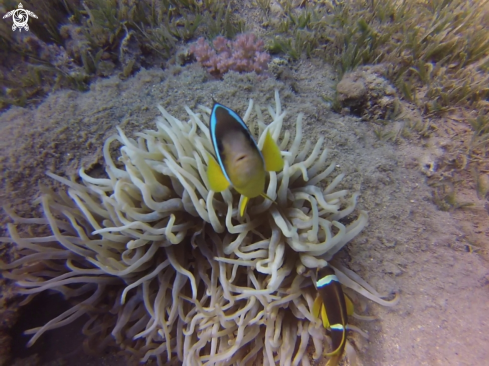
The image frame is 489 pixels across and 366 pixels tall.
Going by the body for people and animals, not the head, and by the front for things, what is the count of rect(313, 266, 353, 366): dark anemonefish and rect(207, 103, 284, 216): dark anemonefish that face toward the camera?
1

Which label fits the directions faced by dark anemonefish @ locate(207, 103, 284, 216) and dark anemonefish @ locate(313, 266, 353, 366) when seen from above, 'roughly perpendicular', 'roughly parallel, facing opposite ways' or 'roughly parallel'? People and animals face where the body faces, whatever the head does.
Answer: roughly parallel, facing opposite ways

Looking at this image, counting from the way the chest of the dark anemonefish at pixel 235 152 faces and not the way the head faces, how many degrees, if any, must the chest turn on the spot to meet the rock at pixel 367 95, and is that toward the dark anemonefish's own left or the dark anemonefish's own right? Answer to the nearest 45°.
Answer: approximately 135° to the dark anemonefish's own left

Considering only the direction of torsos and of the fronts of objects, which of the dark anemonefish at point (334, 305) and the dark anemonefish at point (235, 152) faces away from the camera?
the dark anemonefish at point (334, 305)

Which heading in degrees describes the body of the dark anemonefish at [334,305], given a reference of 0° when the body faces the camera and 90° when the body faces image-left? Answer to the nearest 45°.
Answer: approximately 180°

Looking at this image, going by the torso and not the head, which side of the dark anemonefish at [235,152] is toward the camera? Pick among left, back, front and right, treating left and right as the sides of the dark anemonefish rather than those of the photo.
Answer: front
